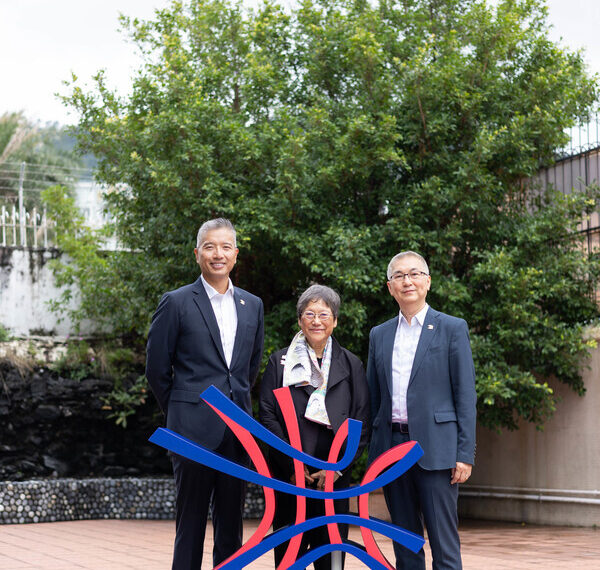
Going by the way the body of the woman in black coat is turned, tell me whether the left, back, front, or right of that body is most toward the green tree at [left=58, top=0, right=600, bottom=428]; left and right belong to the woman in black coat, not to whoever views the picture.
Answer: back

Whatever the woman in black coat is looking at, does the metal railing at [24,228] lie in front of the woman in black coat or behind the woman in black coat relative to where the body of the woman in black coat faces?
behind

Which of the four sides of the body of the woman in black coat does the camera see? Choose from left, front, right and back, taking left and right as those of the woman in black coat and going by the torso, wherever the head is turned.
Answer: front

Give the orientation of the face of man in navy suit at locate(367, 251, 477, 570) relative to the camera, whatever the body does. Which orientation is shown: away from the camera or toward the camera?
toward the camera

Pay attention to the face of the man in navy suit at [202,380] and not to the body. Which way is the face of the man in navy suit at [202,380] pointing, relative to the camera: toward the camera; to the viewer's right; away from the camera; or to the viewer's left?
toward the camera

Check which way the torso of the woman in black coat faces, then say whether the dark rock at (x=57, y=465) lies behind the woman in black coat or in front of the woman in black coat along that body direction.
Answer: behind

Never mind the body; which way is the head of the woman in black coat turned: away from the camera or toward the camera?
toward the camera
